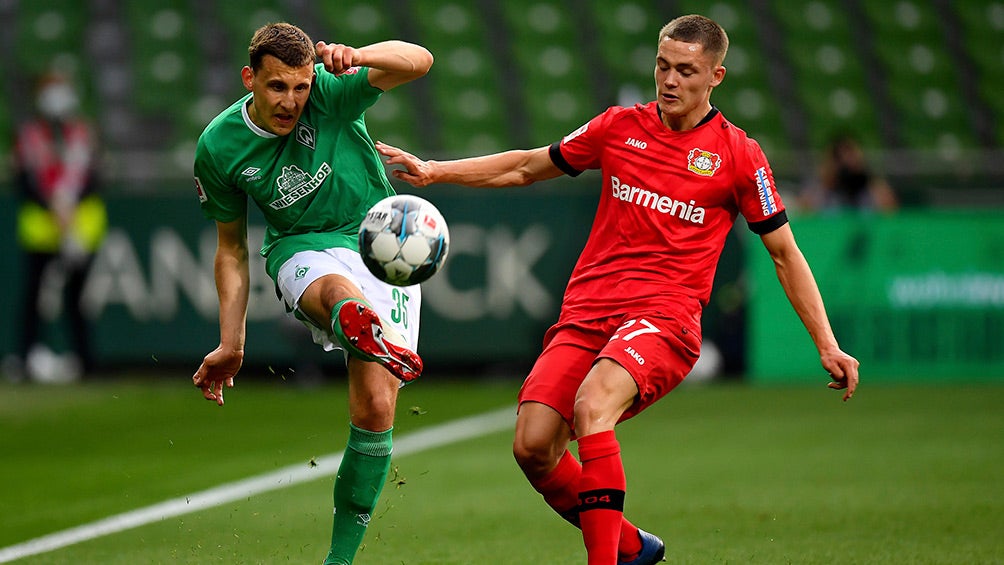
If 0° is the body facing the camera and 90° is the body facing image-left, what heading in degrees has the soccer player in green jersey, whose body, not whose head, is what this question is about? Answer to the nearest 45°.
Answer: approximately 0°

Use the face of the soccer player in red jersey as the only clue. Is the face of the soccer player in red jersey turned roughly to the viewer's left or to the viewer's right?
to the viewer's left

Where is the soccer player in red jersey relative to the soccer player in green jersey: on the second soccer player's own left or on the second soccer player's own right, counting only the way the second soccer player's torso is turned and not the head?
on the second soccer player's own left

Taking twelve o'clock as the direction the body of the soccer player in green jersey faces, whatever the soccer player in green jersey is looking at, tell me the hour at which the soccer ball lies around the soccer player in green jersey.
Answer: The soccer ball is roughly at 11 o'clock from the soccer player in green jersey.

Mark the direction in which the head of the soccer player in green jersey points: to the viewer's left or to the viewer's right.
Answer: to the viewer's right

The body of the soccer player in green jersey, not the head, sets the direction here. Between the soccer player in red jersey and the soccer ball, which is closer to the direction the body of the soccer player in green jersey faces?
the soccer ball
